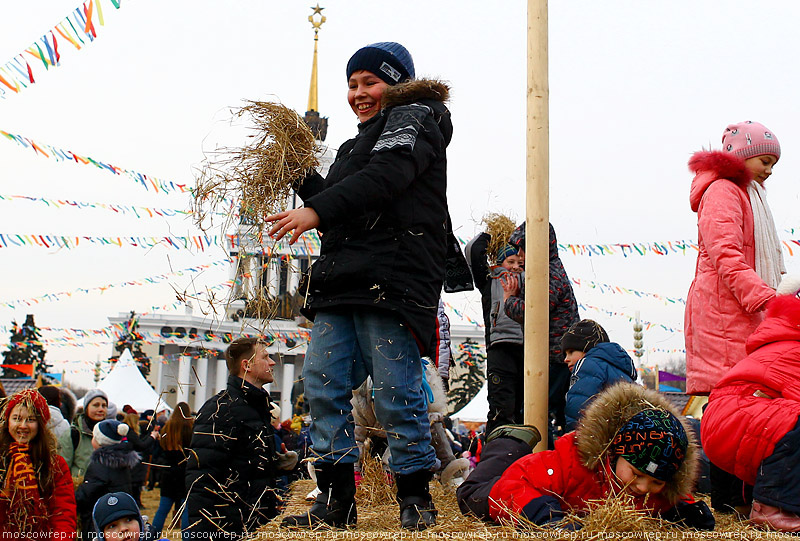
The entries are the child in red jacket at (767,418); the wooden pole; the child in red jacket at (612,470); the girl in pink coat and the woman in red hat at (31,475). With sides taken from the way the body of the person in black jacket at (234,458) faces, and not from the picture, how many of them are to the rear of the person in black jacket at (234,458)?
1

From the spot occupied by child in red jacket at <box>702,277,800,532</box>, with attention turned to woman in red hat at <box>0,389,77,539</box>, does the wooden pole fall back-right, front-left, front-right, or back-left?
front-right

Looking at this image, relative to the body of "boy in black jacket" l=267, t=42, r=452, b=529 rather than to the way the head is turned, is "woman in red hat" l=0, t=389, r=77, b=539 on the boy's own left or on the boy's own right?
on the boy's own right

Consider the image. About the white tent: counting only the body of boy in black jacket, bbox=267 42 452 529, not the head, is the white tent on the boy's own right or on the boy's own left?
on the boy's own right

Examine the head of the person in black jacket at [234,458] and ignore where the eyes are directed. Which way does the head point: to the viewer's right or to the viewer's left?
to the viewer's right

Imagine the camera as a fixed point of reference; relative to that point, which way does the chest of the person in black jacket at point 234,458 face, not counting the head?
to the viewer's right

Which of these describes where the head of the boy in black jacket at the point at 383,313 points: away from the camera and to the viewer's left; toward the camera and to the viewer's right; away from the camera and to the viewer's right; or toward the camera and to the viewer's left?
toward the camera and to the viewer's left

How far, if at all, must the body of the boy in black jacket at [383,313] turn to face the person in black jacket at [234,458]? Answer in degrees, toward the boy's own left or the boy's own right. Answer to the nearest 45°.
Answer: approximately 90° to the boy's own right

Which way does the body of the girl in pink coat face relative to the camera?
to the viewer's right
